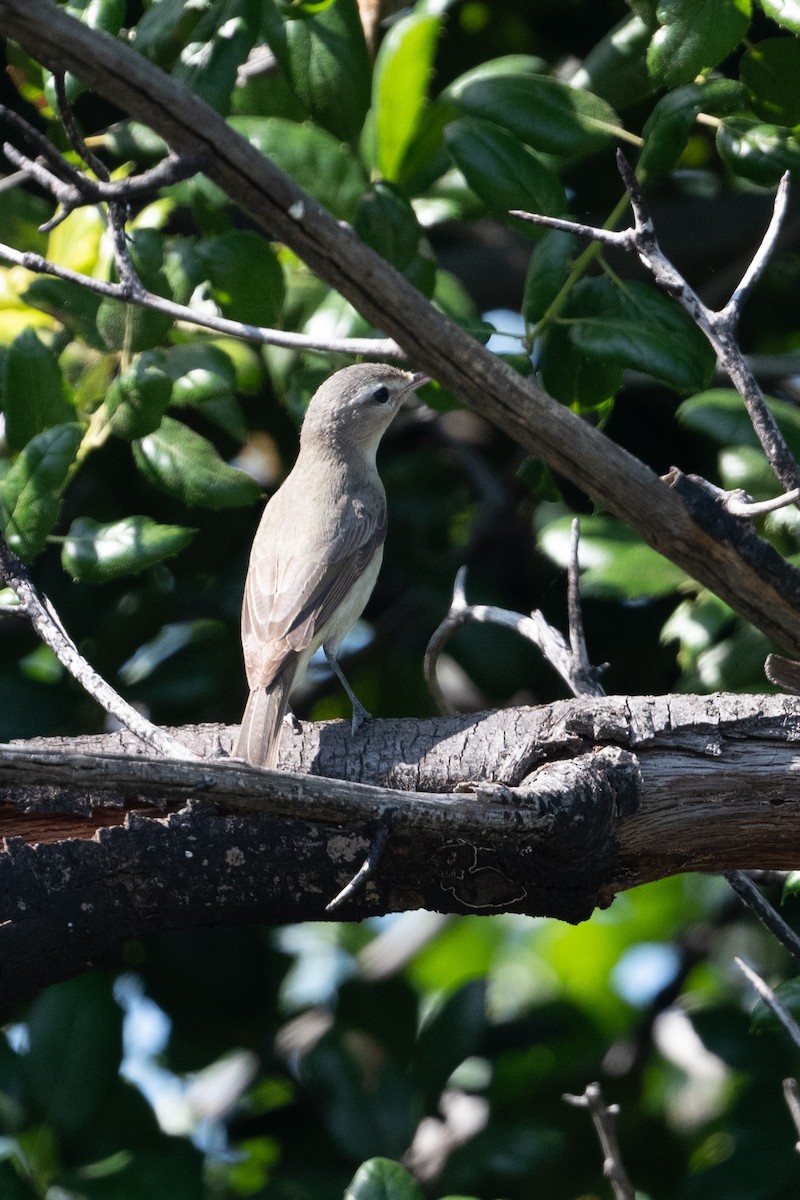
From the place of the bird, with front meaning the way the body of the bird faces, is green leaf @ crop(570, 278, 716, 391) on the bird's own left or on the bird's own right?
on the bird's own right

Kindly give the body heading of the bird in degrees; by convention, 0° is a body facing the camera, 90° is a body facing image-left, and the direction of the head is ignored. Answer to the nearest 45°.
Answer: approximately 225°

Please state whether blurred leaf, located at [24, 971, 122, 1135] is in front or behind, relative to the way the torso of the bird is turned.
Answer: behind
